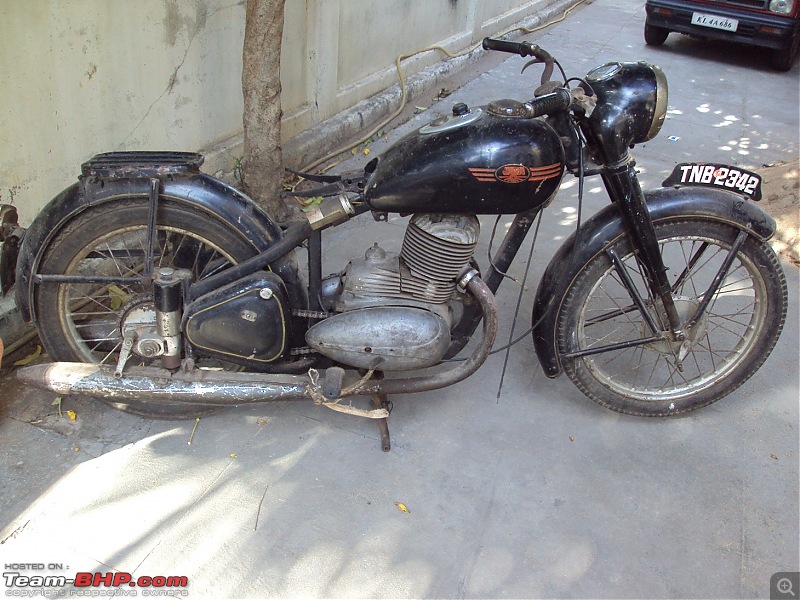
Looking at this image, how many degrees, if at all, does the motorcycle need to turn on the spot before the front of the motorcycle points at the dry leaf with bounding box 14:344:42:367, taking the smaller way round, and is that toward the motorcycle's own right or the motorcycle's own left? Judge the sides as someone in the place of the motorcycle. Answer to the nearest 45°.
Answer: approximately 180°

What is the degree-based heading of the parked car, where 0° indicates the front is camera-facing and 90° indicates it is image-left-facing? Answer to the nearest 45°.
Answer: approximately 0°

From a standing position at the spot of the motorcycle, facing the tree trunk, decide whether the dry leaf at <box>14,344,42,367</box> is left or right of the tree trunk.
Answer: left

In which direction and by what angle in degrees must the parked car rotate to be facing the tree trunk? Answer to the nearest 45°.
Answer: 0° — it already faces it

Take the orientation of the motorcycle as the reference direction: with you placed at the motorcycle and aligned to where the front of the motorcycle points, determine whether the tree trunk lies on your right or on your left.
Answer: on your left

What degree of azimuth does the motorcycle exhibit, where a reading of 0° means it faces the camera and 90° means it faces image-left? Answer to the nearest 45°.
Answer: approximately 270°

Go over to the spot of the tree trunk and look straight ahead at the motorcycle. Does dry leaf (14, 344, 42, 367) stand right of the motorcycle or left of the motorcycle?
right
